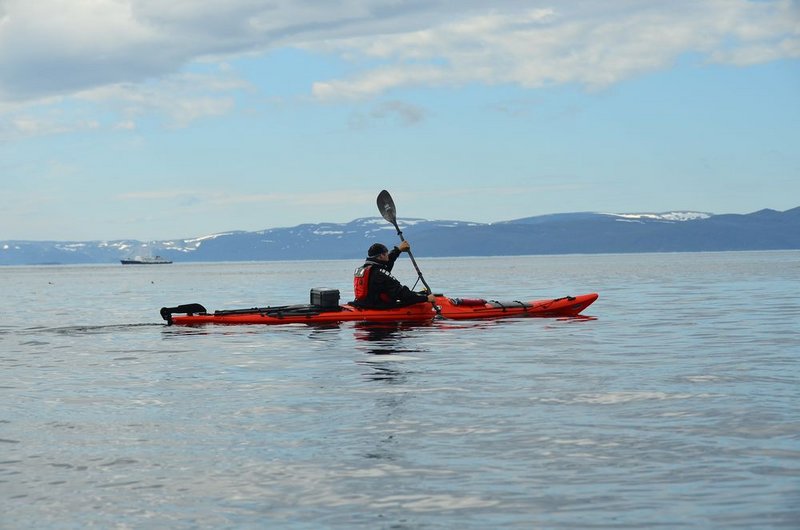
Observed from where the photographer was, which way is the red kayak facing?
facing to the right of the viewer
